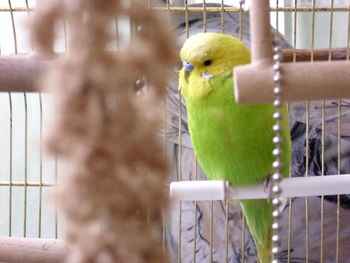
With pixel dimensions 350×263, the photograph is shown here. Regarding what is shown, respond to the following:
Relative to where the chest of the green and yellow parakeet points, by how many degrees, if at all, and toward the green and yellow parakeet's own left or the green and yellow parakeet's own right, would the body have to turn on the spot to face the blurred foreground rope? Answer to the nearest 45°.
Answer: approximately 45° to the green and yellow parakeet's own left

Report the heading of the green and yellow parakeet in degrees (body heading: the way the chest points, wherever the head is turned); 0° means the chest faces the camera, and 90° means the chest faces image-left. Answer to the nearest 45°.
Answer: approximately 45°

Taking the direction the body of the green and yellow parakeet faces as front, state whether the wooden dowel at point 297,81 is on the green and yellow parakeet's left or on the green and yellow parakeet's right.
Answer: on the green and yellow parakeet's left

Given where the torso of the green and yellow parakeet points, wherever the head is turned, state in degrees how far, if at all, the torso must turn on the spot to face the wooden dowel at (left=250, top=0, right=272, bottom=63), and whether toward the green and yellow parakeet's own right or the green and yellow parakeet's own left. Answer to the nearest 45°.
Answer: approximately 45° to the green and yellow parakeet's own left
